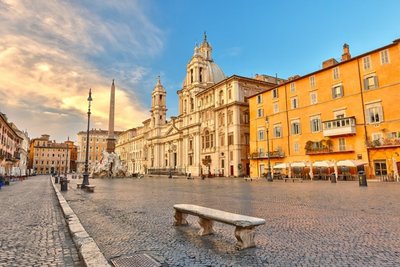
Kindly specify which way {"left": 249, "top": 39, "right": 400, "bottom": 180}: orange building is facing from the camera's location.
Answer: facing the viewer and to the left of the viewer
